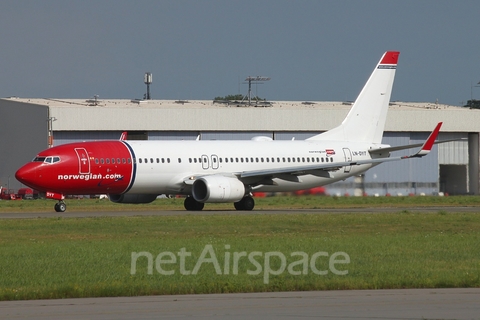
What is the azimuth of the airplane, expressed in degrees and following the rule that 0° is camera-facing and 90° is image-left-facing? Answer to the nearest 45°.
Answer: approximately 45°
